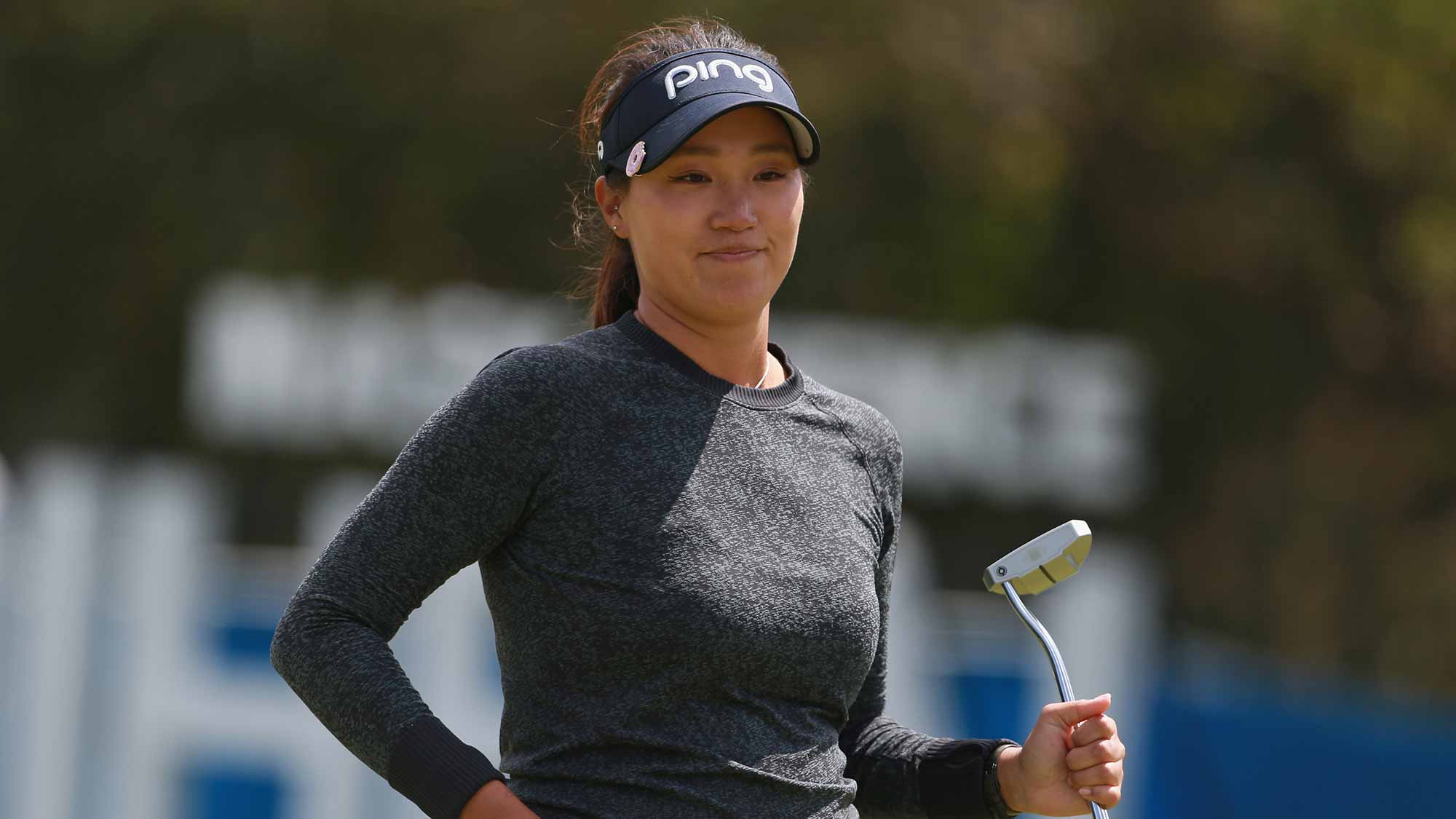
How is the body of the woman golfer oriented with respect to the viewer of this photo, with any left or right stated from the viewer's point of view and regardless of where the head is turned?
facing the viewer and to the right of the viewer

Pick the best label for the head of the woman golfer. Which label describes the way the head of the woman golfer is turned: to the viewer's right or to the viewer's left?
to the viewer's right
